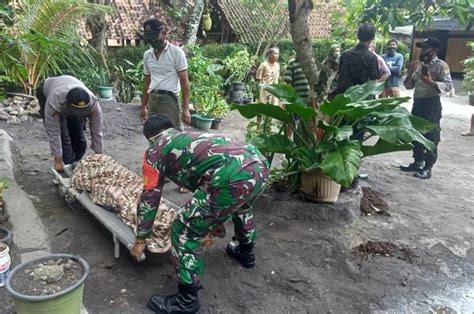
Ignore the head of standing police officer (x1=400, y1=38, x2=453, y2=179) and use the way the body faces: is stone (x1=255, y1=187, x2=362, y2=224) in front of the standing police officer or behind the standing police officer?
in front

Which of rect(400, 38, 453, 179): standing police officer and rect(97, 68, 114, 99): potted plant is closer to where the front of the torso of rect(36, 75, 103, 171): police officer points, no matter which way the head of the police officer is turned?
the standing police officer

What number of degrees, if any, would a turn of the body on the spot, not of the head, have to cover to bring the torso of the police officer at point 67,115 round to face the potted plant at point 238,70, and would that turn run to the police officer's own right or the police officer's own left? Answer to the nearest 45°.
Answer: approximately 90° to the police officer's own left

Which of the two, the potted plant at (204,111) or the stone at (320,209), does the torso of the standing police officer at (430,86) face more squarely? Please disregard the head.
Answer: the stone

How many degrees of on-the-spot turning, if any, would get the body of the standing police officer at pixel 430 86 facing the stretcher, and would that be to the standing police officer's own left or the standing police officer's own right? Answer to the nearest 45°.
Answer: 0° — they already face it

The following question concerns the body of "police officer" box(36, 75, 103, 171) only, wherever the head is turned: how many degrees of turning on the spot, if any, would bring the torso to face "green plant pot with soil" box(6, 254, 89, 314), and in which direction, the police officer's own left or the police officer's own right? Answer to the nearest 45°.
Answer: approximately 45° to the police officer's own right

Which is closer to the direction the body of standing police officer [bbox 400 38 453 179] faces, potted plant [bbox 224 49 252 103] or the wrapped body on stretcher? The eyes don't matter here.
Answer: the wrapped body on stretcher

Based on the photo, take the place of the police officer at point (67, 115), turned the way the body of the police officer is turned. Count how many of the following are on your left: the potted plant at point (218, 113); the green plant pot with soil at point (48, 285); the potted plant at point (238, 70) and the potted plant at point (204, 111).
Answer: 3

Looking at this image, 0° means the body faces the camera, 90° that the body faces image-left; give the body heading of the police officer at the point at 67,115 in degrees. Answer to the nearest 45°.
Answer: approximately 315°

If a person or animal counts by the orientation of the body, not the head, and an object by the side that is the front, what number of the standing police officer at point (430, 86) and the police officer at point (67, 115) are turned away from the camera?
0

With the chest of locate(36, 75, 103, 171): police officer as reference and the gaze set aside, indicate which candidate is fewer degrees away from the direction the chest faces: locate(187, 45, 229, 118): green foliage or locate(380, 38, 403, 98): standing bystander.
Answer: the standing bystander
